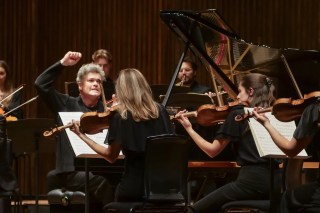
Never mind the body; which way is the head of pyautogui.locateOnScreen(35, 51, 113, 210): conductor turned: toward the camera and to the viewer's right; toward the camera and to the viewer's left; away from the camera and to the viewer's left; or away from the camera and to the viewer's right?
toward the camera and to the viewer's right

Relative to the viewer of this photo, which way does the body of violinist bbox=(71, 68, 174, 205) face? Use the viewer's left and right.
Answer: facing away from the viewer and to the left of the viewer

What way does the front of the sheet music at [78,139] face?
toward the camera

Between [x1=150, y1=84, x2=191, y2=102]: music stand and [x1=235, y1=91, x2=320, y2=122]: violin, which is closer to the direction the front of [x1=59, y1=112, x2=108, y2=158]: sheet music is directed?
the violin

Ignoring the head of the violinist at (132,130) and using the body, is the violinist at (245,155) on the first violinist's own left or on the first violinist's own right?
on the first violinist's own right

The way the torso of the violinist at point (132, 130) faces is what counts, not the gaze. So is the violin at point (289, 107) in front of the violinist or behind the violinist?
behind

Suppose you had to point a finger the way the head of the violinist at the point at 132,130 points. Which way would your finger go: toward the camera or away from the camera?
away from the camera

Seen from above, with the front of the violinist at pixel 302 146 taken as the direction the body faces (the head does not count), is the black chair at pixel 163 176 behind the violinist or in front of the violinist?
in front

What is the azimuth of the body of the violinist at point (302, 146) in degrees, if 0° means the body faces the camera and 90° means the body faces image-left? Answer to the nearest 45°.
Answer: approximately 90°
